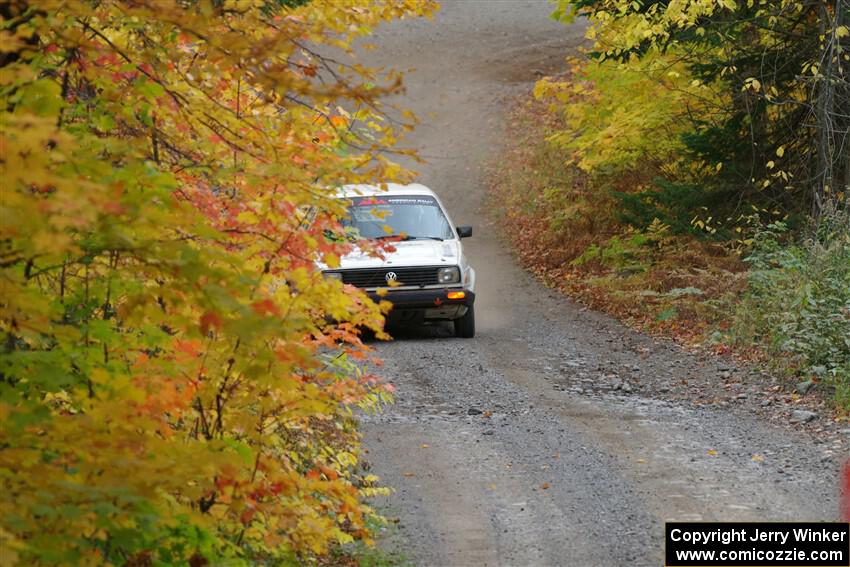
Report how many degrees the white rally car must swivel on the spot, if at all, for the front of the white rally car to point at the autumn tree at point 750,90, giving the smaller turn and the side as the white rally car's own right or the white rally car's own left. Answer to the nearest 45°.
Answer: approximately 135° to the white rally car's own left

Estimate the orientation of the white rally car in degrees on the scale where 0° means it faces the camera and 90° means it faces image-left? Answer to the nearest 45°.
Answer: approximately 0°
